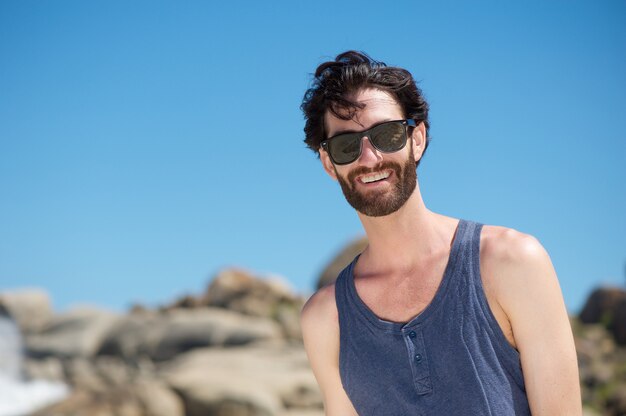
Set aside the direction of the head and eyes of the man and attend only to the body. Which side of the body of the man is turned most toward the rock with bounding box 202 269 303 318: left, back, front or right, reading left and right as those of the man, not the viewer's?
back

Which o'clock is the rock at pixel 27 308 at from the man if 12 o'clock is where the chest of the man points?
The rock is roughly at 5 o'clock from the man.

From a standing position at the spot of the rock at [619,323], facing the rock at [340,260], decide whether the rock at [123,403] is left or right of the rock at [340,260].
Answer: left

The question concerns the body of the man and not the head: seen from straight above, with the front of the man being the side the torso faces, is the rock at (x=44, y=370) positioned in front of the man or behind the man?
behind

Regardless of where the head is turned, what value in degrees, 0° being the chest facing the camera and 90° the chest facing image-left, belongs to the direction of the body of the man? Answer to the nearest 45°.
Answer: approximately 0°

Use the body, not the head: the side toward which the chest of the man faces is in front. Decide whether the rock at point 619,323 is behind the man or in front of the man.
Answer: behind

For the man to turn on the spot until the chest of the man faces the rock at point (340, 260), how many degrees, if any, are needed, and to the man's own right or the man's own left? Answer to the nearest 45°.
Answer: approximately 180°

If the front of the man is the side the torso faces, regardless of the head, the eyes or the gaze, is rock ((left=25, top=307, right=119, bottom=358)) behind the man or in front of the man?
behind

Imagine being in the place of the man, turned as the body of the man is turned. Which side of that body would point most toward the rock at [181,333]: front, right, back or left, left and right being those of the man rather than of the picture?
back
